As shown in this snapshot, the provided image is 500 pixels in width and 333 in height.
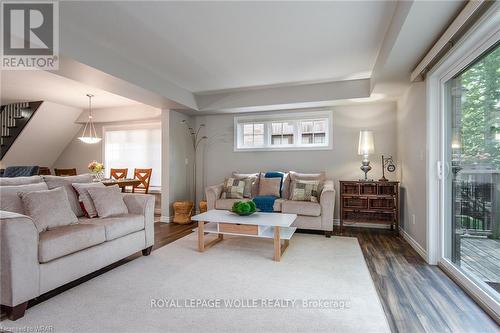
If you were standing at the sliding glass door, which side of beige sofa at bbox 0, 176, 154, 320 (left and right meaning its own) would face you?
front

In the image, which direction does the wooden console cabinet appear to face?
toward the camera

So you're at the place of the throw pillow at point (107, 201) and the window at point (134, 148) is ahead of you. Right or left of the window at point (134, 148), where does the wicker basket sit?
right

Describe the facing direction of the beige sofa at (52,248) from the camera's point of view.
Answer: facing the viewer and to the right of the viewer

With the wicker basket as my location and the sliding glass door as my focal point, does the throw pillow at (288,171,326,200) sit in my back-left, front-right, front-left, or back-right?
front-left

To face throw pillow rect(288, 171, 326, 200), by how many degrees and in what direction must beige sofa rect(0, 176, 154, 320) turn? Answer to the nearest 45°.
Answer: approximately 45° to its left

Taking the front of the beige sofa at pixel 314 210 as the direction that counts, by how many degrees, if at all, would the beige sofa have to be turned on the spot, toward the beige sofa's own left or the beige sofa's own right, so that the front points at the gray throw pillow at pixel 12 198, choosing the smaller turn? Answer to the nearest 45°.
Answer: approximately 45° to the beige sofa's own right

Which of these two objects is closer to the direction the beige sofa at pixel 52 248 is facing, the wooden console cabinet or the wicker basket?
the wooden console cabinet

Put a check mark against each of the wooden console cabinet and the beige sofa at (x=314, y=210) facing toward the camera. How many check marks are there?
2

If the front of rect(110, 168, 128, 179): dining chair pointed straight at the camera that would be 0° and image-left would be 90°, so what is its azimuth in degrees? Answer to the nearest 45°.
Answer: approximately 0°

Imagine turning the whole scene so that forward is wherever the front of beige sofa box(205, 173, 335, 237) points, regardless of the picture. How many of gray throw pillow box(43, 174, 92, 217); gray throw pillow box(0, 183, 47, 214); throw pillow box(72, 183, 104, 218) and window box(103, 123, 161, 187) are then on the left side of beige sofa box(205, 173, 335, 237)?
0

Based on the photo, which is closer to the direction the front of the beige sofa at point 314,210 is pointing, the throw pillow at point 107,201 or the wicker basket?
the throw pillow

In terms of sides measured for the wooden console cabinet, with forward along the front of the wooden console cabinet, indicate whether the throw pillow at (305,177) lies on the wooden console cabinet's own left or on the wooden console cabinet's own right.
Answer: on the wooden console cabinet's own right

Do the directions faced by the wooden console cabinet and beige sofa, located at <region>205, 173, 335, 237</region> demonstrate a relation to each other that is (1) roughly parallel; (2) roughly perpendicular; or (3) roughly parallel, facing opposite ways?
roughly parallel

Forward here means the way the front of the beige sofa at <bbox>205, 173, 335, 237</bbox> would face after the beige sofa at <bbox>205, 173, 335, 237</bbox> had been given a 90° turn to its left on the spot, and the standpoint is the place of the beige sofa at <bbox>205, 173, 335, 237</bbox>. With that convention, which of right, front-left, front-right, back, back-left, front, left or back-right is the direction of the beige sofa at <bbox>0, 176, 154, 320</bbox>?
back-right

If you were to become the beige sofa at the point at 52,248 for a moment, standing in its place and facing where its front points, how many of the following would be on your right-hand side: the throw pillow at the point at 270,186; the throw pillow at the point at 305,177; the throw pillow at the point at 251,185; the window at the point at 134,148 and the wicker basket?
0

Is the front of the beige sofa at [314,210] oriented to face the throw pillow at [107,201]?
no

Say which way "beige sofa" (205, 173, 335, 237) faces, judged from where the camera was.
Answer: facing the viewer

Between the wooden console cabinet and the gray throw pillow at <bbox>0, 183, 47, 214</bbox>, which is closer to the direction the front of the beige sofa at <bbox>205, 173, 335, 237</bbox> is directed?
the gray throw pillow
